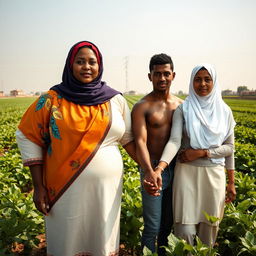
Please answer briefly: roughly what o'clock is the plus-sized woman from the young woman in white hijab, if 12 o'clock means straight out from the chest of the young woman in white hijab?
The plus-sized woman is roughly at 2 o'clock from the young woman in white hijab.

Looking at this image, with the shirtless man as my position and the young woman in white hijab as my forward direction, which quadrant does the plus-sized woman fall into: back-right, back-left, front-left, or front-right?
back-right

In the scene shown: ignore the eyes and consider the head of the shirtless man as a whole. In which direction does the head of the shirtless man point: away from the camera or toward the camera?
toward the camera

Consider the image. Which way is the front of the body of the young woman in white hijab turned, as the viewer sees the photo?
toward the camera

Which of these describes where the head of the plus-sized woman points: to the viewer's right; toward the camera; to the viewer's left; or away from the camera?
toward the camera

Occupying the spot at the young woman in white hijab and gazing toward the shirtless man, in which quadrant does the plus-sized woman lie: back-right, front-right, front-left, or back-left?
front-left

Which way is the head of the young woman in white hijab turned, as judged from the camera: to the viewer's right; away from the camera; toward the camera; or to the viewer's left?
toward the camera
